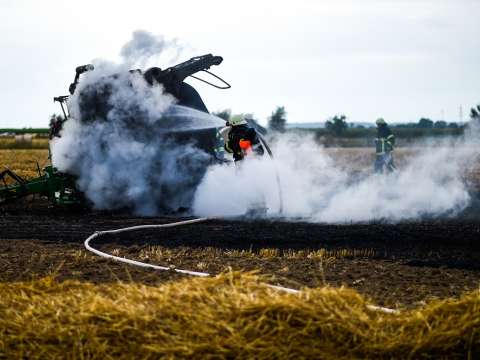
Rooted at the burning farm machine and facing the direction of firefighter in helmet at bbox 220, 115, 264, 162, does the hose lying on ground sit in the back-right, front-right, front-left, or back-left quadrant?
front-right

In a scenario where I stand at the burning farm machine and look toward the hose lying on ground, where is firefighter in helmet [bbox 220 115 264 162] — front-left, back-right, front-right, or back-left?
front-left

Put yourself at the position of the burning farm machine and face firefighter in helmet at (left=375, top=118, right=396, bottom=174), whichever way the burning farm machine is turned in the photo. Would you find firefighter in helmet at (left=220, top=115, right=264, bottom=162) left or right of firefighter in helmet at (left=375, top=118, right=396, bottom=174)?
right

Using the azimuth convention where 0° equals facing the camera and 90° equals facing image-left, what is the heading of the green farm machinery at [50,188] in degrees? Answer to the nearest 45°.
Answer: approximately 90°

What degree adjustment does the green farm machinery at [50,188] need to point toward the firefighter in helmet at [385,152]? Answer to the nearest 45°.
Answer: approximately 135° to its right

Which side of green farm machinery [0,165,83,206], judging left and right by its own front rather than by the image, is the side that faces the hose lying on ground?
left
